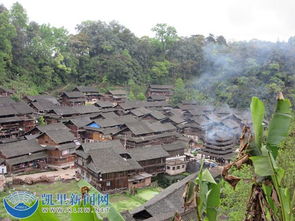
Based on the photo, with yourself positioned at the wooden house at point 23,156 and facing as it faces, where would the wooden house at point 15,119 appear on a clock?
the wooden house at point 15,119 is roughly at 6 o'clock from the wooden house at point 23,156.

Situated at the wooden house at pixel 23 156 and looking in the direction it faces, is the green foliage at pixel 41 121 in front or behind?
behind

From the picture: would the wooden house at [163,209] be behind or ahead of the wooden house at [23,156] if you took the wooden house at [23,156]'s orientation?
ahead

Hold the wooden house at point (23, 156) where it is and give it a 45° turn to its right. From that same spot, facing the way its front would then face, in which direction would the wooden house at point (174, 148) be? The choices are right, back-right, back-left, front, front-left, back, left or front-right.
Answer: back-left

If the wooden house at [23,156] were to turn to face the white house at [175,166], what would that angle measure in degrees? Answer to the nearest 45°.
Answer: approximately 90° to its left

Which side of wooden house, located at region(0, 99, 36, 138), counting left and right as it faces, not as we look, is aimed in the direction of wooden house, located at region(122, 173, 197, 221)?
front

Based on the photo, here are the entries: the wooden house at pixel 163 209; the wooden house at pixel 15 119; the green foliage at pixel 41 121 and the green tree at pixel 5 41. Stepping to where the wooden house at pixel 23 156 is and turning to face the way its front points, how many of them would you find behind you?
3

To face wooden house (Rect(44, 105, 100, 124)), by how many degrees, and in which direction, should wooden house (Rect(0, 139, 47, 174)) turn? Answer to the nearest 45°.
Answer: approximately 135° to its left

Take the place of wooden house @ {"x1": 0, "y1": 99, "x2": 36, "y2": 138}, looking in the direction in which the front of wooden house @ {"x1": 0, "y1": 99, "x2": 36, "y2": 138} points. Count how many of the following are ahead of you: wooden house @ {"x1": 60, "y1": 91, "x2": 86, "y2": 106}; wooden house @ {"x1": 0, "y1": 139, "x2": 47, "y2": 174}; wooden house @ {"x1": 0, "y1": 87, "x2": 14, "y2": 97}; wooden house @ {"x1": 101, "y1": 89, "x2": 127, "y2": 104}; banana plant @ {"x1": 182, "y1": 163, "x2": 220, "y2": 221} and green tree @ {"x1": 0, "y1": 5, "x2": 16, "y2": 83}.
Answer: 2

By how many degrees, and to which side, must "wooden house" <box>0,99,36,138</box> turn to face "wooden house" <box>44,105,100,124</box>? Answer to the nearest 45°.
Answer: approximately 135° to its left

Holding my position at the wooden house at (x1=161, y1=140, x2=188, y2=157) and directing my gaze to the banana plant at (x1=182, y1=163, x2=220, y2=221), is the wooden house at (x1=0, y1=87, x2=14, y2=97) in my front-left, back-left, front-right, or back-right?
back-right

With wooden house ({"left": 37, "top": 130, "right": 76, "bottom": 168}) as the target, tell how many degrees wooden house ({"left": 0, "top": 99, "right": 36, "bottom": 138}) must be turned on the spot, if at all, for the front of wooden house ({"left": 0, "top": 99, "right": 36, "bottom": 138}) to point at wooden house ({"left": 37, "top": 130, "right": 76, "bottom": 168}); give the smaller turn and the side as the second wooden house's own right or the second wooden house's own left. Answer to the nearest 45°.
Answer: approximately 45° to the second wooden house's own left

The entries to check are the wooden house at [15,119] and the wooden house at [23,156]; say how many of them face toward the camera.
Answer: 2

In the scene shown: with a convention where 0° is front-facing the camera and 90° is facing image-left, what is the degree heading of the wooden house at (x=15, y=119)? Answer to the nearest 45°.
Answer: approximately 0°
